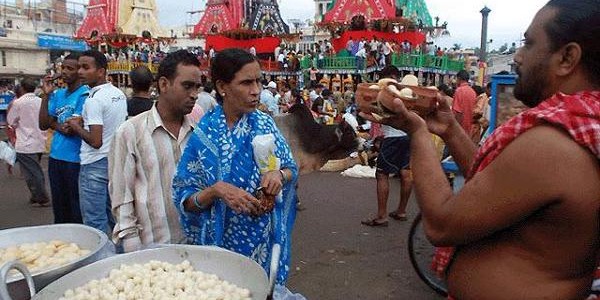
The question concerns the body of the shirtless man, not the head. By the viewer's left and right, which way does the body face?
facing to the left of the viewer

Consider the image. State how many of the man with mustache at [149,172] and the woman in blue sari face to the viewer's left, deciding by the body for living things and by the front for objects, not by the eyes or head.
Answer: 0

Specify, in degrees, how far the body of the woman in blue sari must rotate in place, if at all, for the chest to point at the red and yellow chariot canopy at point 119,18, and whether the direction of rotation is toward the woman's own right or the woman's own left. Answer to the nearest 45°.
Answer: approximately 135° to the woman's own left

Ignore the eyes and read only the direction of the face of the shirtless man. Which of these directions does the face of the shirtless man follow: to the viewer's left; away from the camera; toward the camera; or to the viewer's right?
to the viewer's left

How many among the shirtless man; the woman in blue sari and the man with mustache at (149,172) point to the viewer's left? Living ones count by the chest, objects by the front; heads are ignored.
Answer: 1

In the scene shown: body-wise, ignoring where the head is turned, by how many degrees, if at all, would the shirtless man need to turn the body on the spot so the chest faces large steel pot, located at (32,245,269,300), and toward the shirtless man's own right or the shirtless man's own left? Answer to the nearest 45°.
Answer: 0° — they already face it

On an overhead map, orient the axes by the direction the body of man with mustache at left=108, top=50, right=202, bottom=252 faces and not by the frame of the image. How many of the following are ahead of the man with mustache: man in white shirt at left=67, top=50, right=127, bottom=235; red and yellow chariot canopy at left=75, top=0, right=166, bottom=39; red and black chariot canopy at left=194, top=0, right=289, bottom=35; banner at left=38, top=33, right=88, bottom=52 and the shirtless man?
1

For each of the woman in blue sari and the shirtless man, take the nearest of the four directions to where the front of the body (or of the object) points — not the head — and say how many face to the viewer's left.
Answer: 1

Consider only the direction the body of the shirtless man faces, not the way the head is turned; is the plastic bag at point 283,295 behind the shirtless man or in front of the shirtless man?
in front

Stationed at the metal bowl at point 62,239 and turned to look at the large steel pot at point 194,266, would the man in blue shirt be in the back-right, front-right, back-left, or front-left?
back-left

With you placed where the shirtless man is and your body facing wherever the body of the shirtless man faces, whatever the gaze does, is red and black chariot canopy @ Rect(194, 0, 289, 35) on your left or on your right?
on your right

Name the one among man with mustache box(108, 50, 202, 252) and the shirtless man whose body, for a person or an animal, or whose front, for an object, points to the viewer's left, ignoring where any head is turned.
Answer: the shirtless man

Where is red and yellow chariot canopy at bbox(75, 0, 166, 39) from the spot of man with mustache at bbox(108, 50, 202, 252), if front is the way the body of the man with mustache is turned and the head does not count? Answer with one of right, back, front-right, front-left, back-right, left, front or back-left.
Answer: back-left

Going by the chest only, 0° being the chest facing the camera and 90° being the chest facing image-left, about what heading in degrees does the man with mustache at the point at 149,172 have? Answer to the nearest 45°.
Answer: approximately 315°
